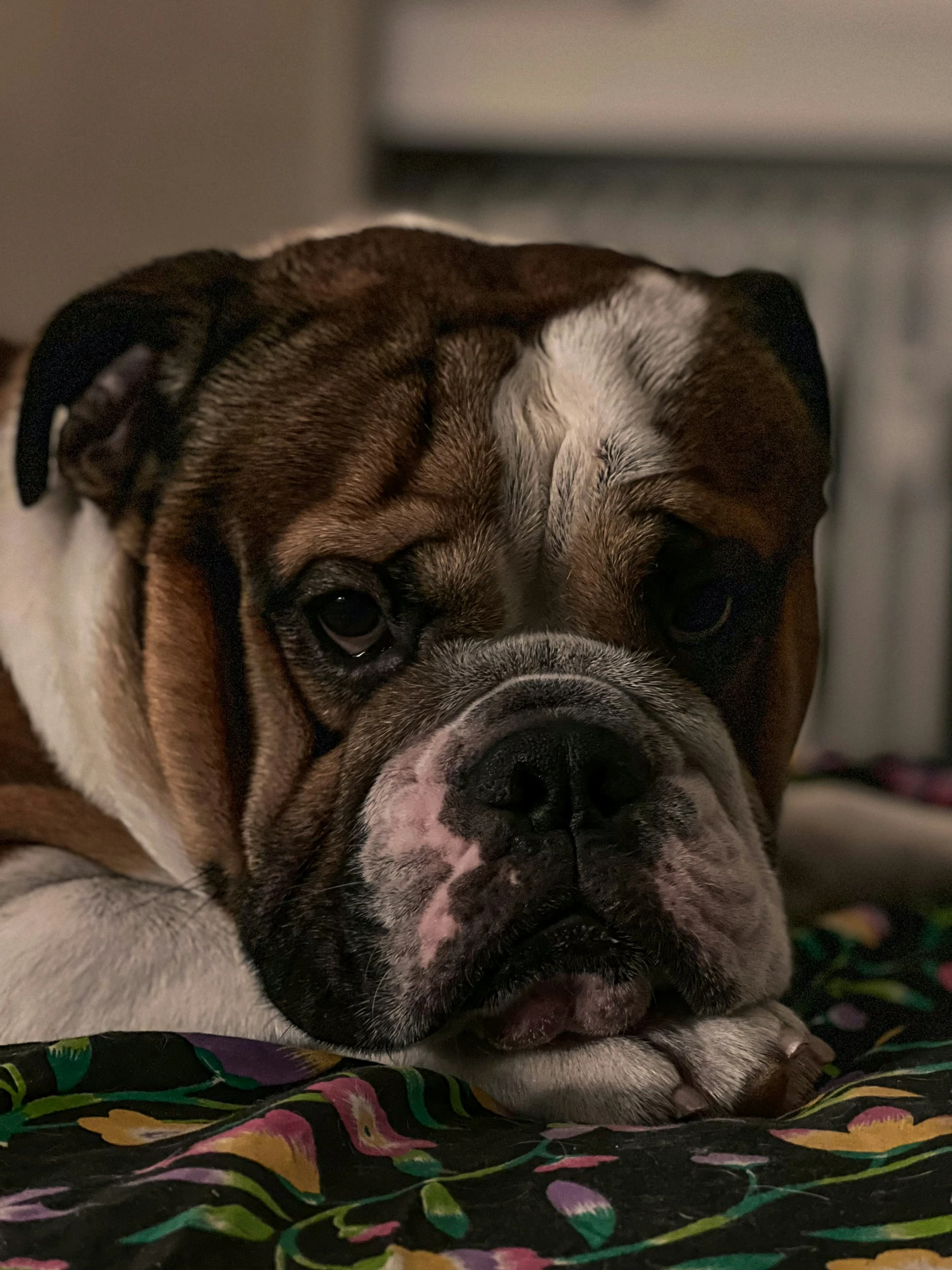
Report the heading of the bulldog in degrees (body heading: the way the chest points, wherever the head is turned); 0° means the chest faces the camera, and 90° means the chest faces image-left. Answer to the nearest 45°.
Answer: approximately 315°
